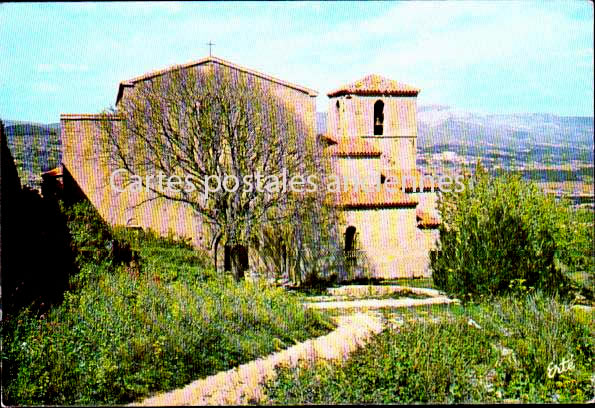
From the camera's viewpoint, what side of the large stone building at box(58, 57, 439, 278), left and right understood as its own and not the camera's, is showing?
front

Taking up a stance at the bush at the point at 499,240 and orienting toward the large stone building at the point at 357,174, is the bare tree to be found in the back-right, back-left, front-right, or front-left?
front-left

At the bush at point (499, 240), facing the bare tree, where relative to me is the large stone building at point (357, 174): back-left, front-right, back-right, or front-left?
front-right
